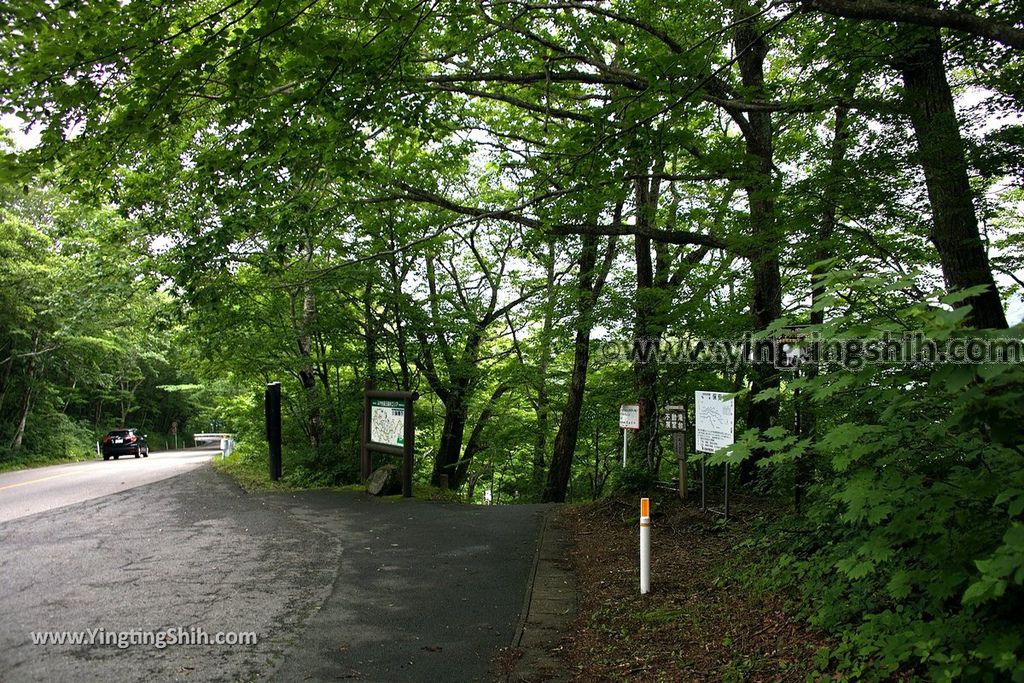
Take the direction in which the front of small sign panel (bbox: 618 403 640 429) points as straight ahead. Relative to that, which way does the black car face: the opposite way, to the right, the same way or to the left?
the opposite way

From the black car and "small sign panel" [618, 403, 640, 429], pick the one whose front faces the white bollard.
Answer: the small sign panel

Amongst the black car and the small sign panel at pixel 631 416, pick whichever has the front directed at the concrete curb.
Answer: the small sign panel

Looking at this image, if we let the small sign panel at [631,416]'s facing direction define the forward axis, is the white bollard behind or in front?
in front

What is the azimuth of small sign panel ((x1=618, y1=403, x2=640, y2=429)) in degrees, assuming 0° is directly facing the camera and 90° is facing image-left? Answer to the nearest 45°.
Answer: approximately 0°

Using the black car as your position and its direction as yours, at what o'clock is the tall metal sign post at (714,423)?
The tall metal sign post is roughly at 4 o'clock from the black car.

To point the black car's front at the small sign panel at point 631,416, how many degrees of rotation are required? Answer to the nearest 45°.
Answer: approximately 135° to its right

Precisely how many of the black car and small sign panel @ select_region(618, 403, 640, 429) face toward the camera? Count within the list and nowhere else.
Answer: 1

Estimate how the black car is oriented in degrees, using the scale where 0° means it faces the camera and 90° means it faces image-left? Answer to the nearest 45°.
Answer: approximately 225°
